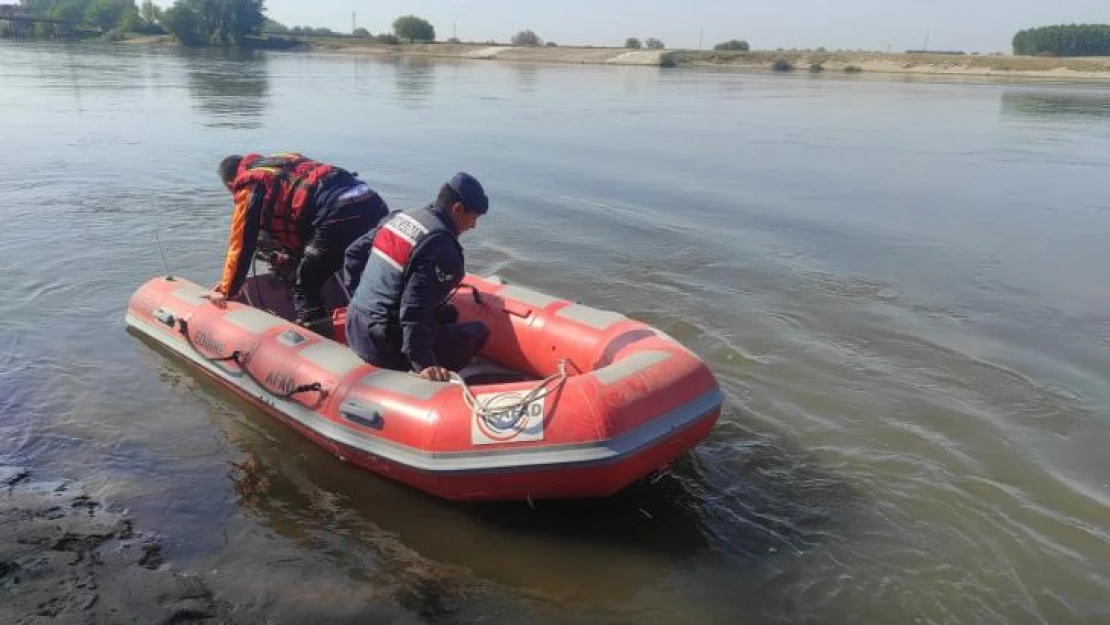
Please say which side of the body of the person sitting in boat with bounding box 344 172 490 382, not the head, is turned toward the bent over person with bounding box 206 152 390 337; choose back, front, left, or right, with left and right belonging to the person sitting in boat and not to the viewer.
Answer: left

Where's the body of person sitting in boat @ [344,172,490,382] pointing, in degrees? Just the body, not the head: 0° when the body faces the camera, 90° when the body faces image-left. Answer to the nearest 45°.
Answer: approximately 225°

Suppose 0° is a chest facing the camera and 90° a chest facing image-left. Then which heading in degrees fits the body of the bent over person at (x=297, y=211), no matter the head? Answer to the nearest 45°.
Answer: approximately 90°
